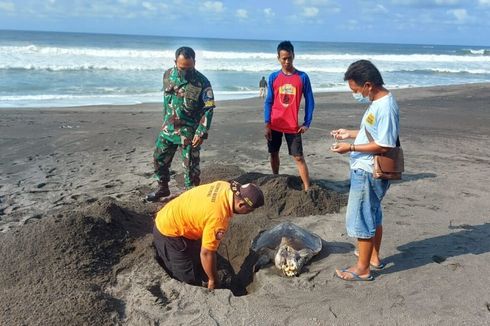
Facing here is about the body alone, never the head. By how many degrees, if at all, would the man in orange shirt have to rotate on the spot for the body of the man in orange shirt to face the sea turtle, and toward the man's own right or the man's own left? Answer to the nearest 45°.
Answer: approximately 45° to the man's own left

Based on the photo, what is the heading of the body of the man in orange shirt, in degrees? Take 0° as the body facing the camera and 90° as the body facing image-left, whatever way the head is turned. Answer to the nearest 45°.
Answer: approximately 270°

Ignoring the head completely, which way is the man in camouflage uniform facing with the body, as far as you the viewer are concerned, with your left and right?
facing the viewer and to the left of the viewer

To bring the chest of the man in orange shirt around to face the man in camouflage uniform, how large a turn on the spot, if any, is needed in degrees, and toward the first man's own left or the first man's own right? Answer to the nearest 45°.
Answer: approximately 90° to the first man's own left

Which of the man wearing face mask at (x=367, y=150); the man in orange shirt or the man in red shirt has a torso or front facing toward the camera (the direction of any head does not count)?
the man in red shirt

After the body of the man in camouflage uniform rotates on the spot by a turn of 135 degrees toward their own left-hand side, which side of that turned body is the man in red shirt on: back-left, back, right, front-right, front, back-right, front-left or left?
front

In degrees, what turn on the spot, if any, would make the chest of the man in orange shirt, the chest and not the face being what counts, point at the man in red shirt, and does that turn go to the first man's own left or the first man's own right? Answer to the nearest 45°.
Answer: approximately 45° to the first man's own left

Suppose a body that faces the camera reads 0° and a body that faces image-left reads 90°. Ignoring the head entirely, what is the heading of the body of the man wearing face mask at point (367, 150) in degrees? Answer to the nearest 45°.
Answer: approximately 90°

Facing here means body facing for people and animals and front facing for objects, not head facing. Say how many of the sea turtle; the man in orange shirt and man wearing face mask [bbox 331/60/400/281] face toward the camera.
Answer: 1

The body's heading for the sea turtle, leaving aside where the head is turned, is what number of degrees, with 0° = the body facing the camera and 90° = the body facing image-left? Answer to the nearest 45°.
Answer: approximately 0°

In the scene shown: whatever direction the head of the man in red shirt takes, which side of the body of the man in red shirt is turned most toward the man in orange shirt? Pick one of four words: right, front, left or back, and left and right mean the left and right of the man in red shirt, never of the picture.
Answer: front

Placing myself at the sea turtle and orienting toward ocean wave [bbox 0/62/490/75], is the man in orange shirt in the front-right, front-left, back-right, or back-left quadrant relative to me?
back-left

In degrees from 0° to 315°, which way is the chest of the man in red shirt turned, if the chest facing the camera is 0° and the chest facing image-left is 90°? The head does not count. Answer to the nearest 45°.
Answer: approximately 0°

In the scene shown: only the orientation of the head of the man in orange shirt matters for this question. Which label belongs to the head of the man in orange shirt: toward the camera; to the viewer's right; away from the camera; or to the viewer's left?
to the viewer's right
